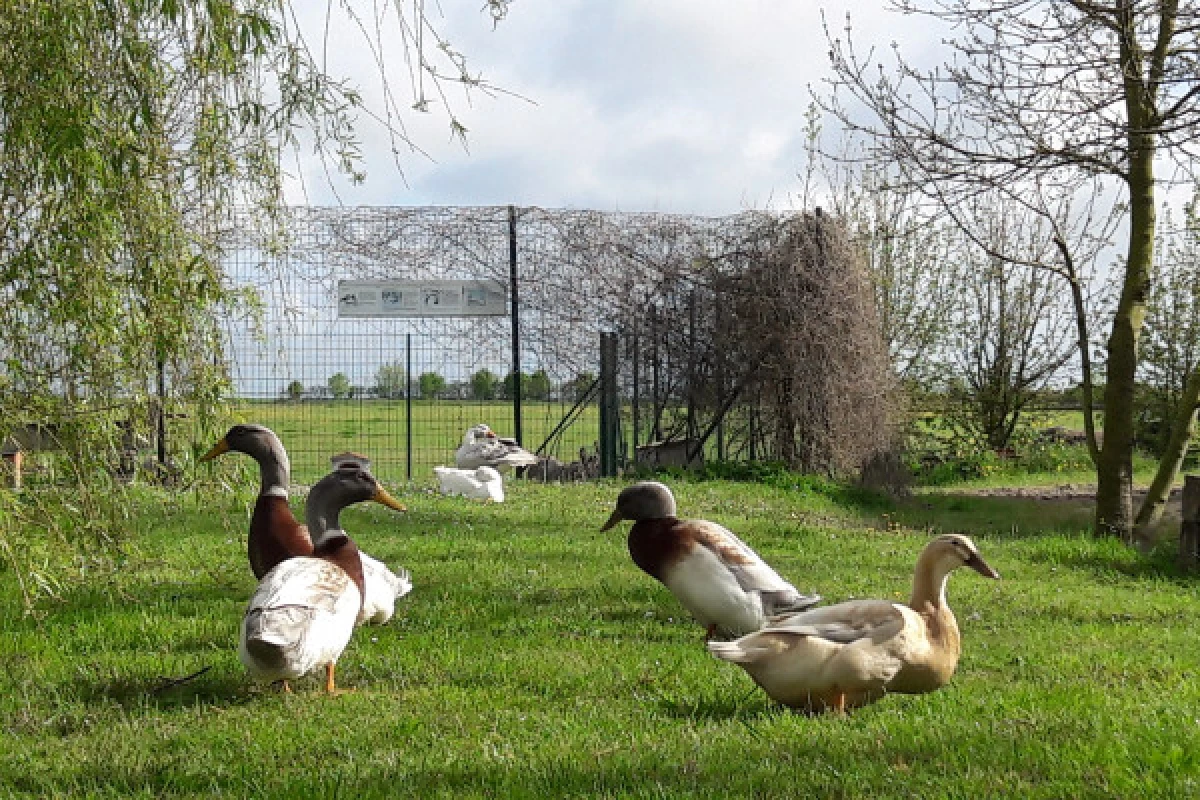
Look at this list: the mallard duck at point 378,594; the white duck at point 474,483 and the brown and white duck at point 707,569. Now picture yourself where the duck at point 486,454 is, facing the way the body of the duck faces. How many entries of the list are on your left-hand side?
3

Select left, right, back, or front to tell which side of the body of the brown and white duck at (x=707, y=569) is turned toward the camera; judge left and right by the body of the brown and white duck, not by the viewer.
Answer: left

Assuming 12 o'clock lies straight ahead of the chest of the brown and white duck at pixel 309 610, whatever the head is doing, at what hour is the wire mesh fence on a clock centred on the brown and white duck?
The wire mesh fence is roughly at 11 o'clock from the brown and white duck.

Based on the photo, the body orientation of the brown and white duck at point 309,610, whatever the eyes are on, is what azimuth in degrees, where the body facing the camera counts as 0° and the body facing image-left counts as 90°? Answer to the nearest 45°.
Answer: approximately 225°

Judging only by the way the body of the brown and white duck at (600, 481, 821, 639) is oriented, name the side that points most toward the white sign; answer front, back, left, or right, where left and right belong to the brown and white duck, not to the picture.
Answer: right

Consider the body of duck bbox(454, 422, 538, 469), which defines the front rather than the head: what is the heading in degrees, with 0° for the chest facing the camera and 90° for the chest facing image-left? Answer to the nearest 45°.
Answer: approximately 90°

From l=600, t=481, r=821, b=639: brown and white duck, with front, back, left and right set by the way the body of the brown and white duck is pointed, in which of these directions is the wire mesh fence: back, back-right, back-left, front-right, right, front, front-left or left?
right

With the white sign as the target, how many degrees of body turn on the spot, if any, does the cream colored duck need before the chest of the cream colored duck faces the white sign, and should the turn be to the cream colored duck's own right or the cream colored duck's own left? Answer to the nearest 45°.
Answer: approximately 135° to the cream colored duck's own left

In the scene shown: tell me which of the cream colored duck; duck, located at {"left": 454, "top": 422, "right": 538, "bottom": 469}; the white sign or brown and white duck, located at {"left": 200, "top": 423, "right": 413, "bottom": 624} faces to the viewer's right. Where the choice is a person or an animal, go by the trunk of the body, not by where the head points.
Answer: the cream colored duck

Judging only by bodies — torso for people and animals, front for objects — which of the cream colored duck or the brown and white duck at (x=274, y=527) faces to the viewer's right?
the cream colored duck

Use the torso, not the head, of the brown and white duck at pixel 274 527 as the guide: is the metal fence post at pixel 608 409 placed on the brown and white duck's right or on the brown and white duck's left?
on the brown and white duck's right

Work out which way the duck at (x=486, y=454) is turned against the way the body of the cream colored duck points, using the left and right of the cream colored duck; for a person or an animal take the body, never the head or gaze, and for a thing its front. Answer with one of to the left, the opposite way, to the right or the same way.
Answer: the opposite way
